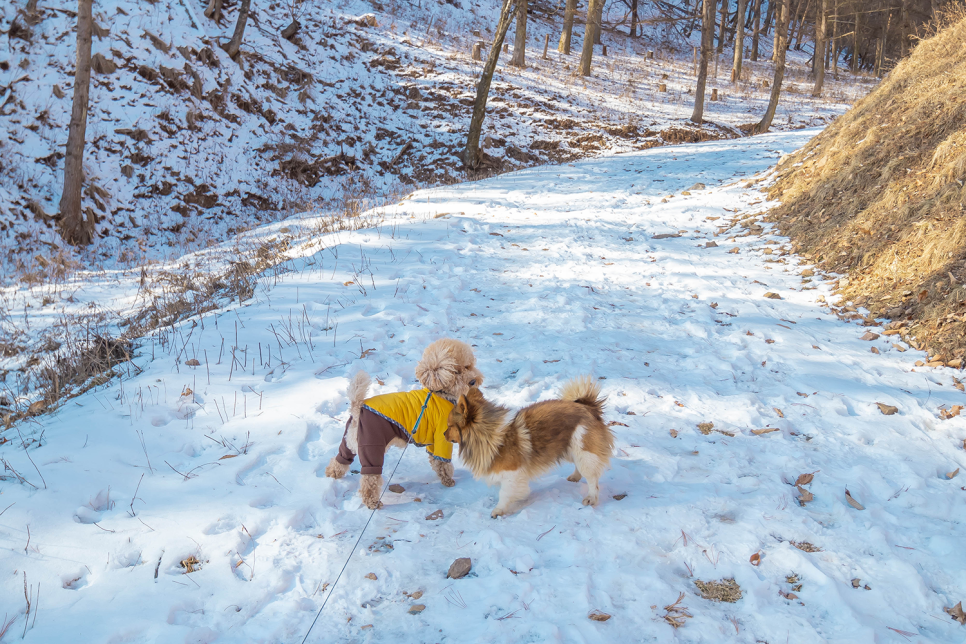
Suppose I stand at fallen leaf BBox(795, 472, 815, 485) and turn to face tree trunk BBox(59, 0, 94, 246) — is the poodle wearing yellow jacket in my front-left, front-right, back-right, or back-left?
front-left

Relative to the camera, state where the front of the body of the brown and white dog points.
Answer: to the viewer's left

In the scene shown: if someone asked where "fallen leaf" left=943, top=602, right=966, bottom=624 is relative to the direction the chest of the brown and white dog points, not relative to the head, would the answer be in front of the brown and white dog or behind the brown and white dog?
behind

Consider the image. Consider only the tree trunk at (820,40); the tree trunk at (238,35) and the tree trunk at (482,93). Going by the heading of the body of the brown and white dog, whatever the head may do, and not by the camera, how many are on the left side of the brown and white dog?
0

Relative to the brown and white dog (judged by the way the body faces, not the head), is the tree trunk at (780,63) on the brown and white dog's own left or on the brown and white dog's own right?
on the brown and white dog's own right

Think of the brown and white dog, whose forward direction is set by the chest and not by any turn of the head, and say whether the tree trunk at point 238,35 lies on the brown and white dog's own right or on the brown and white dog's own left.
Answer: on the brown and white dog's own right

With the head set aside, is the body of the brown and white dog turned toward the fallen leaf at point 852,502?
no

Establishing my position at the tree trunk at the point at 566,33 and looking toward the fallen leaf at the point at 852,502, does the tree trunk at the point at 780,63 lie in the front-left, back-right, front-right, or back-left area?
front-left

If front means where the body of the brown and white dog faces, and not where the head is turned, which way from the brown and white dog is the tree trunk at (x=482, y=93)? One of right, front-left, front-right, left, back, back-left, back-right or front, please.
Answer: right

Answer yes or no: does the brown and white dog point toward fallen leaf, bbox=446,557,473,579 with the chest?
no

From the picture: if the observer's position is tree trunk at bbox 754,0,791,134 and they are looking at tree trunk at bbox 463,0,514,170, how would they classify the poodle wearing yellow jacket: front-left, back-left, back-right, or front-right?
front-left

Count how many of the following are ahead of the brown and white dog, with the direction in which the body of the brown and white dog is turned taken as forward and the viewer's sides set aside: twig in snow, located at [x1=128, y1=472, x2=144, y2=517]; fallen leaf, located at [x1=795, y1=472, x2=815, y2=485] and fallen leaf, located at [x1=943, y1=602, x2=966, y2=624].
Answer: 1

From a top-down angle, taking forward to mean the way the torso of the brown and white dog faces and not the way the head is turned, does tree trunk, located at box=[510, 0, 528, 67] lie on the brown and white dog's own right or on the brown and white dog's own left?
on the brown and white dog's own right

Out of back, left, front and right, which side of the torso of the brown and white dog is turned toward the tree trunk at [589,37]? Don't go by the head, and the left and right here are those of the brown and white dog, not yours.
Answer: right
